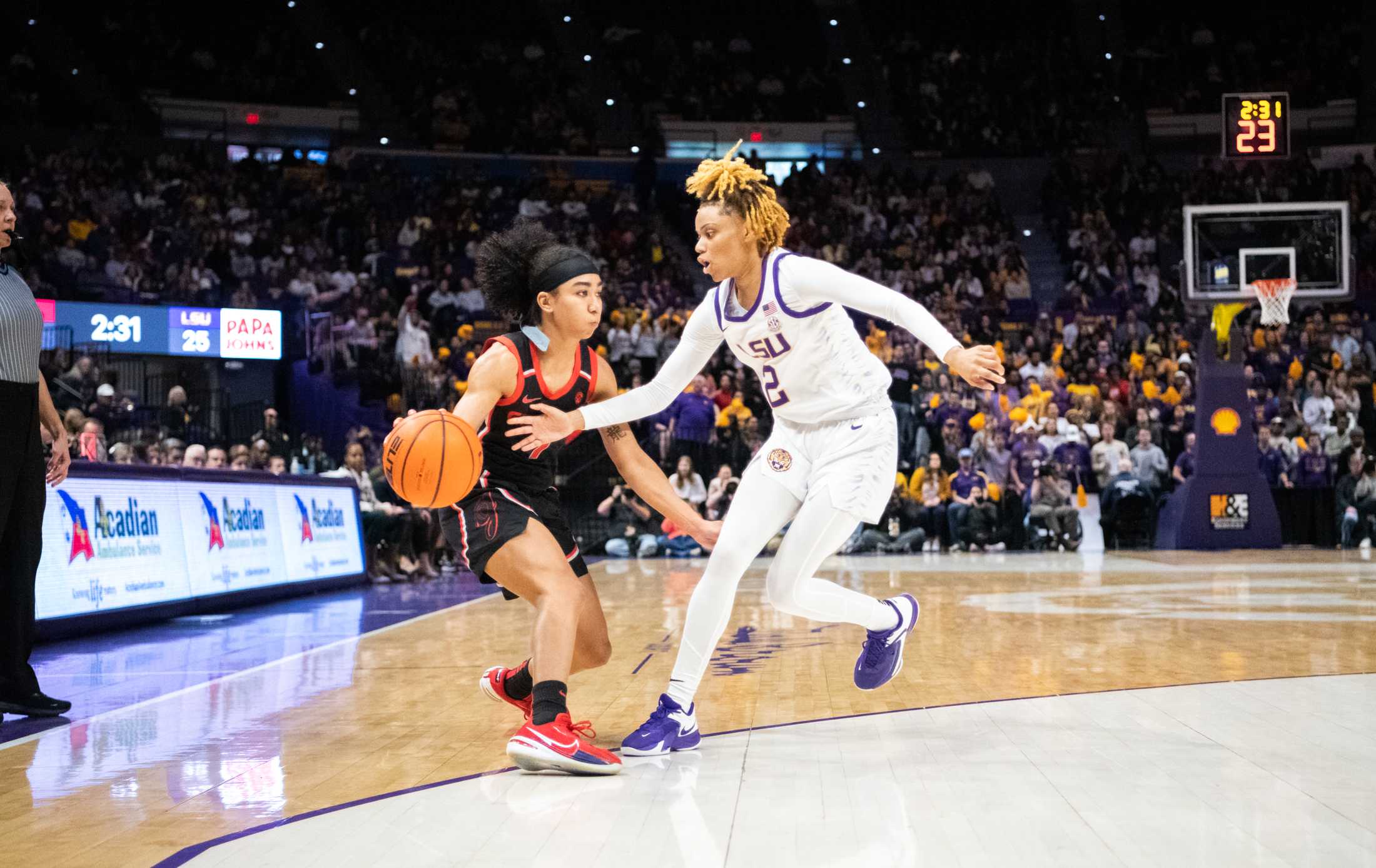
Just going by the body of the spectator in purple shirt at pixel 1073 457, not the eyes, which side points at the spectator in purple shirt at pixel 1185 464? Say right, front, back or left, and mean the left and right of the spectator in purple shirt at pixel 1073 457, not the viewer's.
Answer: left

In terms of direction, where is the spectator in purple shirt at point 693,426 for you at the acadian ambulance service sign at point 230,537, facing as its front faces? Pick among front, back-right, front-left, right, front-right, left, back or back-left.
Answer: left

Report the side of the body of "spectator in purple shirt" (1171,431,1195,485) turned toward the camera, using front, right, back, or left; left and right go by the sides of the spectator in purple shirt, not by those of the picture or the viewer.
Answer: front

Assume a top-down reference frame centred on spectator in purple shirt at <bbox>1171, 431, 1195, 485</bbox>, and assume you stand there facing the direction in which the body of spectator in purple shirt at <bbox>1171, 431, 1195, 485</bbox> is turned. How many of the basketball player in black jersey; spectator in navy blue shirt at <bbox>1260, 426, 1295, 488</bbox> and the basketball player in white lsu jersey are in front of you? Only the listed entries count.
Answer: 2

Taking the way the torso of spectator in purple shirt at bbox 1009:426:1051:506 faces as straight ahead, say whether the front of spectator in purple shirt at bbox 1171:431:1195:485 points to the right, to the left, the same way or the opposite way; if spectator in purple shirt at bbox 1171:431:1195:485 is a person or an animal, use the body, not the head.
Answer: the same way

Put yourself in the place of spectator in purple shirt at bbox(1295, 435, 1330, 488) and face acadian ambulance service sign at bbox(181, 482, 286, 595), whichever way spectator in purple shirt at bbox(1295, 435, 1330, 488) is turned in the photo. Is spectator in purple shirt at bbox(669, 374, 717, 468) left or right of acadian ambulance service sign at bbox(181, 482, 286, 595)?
right

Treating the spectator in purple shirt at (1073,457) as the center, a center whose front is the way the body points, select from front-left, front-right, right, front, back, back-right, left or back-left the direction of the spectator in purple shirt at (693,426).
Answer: right

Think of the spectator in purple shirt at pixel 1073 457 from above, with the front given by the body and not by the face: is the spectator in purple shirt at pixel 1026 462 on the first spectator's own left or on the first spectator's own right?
on the first spectator's own right

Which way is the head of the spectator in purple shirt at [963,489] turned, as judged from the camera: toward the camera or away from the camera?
toward the camera

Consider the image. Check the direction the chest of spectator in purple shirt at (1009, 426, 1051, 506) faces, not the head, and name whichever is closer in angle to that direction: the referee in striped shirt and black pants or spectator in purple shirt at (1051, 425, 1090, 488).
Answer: the referee in striped shirt and black pants

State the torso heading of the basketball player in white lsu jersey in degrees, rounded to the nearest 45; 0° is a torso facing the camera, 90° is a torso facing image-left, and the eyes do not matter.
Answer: approximately 45°

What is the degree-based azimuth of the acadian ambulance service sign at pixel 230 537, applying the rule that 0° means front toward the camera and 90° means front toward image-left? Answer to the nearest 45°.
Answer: approximately 315°

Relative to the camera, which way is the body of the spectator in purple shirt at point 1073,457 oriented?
toward the camera

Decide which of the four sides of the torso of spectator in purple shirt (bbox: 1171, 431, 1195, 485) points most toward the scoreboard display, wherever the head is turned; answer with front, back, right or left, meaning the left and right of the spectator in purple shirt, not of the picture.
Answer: right

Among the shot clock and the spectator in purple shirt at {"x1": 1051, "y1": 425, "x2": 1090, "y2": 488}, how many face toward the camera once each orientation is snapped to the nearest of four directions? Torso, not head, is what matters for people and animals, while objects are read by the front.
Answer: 2

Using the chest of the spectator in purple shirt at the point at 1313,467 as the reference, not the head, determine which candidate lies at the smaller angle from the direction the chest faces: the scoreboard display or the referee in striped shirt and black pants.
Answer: the referee in striped shirt and black pants

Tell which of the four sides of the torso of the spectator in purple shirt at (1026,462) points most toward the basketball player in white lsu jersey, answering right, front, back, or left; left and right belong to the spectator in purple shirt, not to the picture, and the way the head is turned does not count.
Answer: front
